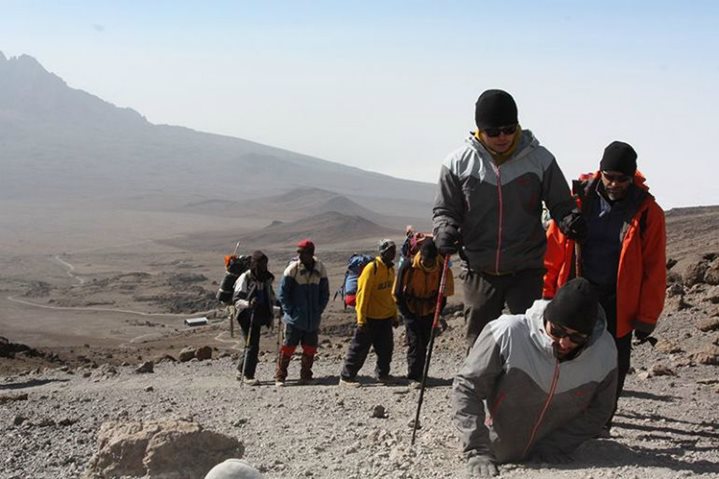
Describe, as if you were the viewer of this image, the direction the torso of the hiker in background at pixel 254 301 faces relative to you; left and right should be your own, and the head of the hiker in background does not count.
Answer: facing the viewer and to the right of the viewer

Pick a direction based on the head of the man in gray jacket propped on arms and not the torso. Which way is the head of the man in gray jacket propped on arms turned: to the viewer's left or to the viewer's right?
to the viewer's left

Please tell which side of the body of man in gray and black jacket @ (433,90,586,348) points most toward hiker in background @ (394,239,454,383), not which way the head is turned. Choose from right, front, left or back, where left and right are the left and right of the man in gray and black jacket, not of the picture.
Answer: back

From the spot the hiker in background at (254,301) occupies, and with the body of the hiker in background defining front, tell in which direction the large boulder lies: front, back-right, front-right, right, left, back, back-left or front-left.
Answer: front-right

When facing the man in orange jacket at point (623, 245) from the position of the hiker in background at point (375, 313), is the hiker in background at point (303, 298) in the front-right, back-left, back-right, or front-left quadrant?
back-right

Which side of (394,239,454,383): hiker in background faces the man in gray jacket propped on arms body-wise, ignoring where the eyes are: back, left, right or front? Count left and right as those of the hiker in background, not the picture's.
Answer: front

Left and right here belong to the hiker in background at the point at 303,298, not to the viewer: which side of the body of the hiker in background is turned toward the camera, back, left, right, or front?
front

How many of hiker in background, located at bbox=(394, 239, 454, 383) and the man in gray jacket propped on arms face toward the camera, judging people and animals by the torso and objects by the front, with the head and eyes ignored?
2

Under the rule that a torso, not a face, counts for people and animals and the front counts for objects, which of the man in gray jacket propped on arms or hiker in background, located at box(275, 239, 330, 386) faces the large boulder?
the hiker in background

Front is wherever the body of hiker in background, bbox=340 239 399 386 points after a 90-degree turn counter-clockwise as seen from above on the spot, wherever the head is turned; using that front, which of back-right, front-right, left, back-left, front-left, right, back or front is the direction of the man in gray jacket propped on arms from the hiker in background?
back-right

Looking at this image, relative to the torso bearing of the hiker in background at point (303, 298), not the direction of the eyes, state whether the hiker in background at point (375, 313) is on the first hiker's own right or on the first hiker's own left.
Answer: on the first hiker's own left

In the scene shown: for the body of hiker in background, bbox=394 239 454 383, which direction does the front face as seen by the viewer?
toward the camera

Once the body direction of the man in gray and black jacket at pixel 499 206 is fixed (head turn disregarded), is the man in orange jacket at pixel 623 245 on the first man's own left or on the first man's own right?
on the first man's own left
